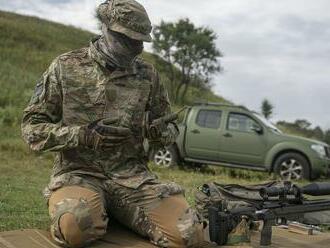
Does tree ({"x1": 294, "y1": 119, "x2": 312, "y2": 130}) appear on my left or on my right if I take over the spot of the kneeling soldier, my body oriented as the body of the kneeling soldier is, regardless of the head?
on my left

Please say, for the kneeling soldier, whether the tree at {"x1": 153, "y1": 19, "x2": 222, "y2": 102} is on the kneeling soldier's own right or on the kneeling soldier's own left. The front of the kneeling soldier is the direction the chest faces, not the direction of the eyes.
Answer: on the kneeling soldier's own left

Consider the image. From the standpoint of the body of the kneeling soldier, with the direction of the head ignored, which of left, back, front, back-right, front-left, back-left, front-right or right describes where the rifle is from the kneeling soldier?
front-left

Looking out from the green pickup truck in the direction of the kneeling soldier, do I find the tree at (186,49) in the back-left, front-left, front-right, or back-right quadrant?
back-right

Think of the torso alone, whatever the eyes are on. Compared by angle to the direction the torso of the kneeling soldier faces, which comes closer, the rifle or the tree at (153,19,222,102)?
the rifle

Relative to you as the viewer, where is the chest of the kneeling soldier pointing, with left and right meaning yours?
facing the viewer and to the right of the viewer

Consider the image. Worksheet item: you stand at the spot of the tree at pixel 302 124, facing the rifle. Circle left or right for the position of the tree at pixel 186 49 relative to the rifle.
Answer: right

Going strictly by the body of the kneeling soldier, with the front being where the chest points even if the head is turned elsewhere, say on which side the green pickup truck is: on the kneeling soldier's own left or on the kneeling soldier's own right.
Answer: on the kneeling soldier's own left

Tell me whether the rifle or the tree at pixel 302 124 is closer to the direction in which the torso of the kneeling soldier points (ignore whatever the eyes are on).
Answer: the rifle
